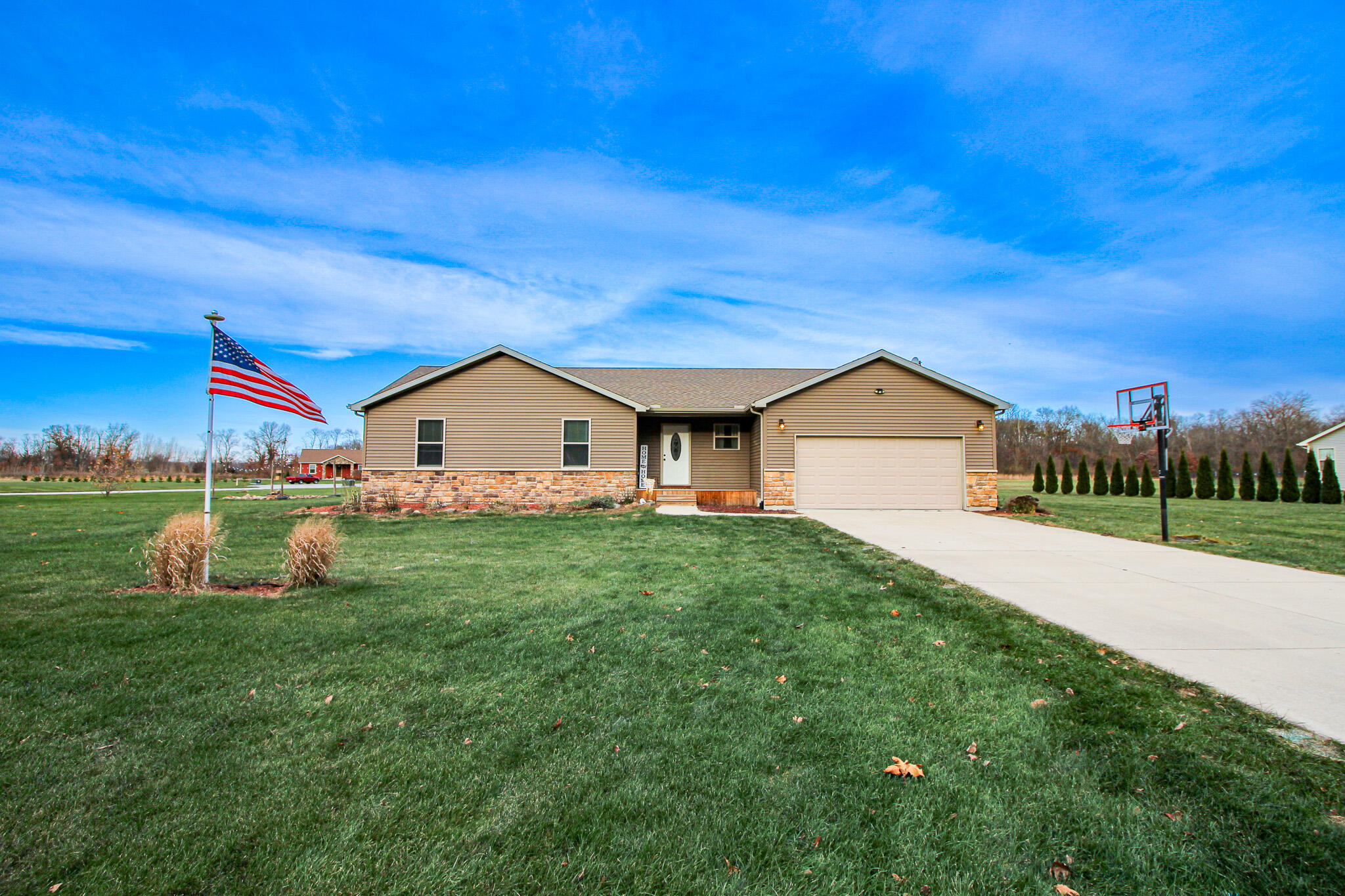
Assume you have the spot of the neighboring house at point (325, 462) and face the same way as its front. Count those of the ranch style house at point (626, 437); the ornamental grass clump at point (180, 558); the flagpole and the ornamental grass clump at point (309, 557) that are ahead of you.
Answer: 4

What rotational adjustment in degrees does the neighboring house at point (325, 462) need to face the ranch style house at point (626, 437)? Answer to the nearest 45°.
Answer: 0° — it already faces it

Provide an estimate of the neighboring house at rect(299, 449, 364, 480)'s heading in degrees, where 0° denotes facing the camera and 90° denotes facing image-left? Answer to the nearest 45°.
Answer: approximately 0°

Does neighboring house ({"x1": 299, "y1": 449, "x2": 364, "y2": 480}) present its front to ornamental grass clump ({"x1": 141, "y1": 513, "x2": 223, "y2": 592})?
yes

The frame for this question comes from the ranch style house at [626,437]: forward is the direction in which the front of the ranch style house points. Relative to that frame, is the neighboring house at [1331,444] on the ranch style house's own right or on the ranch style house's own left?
on the ranch style house's own left

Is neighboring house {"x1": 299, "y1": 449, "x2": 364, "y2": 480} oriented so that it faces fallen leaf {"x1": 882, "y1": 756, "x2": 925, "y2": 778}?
yes

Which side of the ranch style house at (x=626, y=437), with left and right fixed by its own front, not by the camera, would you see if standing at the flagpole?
front

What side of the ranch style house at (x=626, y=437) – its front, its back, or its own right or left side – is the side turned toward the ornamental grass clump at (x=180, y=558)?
front

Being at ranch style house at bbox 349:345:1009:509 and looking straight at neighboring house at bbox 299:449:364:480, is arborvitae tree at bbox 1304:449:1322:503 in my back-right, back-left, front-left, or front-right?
back-right

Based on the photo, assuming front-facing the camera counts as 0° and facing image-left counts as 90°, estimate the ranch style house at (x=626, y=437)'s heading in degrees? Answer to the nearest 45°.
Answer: approximately 0°

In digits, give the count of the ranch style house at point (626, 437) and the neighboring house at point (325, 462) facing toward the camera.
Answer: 2

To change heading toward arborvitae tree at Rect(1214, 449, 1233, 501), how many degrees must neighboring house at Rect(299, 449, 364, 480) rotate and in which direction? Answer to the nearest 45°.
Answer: approximately 45° to its left

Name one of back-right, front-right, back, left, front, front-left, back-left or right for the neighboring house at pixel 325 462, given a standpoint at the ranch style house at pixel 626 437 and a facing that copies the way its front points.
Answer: back-right

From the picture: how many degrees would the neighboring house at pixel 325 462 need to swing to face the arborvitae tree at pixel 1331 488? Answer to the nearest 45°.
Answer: approximately 45° to its left

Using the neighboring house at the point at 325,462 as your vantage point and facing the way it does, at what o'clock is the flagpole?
The flagpole is roughly at 12 o'clock from the neighboring house.
